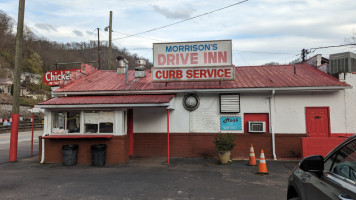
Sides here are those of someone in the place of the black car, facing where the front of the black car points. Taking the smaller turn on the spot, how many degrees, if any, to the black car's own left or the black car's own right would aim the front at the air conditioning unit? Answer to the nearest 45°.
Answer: approximately 45° to the black car's own right

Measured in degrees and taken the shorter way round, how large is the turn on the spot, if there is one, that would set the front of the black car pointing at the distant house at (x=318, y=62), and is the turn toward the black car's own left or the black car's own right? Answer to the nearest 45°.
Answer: approximately 45° to the black car's own right

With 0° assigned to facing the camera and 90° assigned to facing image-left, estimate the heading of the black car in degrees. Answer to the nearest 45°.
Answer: approximately 135°
